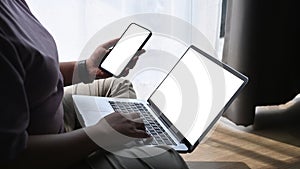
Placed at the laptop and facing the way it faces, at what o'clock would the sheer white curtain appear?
The sheer white curtain is roughly at 2 o'clock from the laptop.

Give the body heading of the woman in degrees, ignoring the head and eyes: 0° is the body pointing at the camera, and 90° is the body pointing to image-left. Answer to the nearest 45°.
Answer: approximately 270°

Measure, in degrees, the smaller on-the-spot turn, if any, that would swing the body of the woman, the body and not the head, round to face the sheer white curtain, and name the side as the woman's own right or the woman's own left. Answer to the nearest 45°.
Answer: approximately 90° to the woman's own left

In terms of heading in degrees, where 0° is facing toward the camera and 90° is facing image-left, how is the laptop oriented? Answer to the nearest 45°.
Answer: approximately 90°
